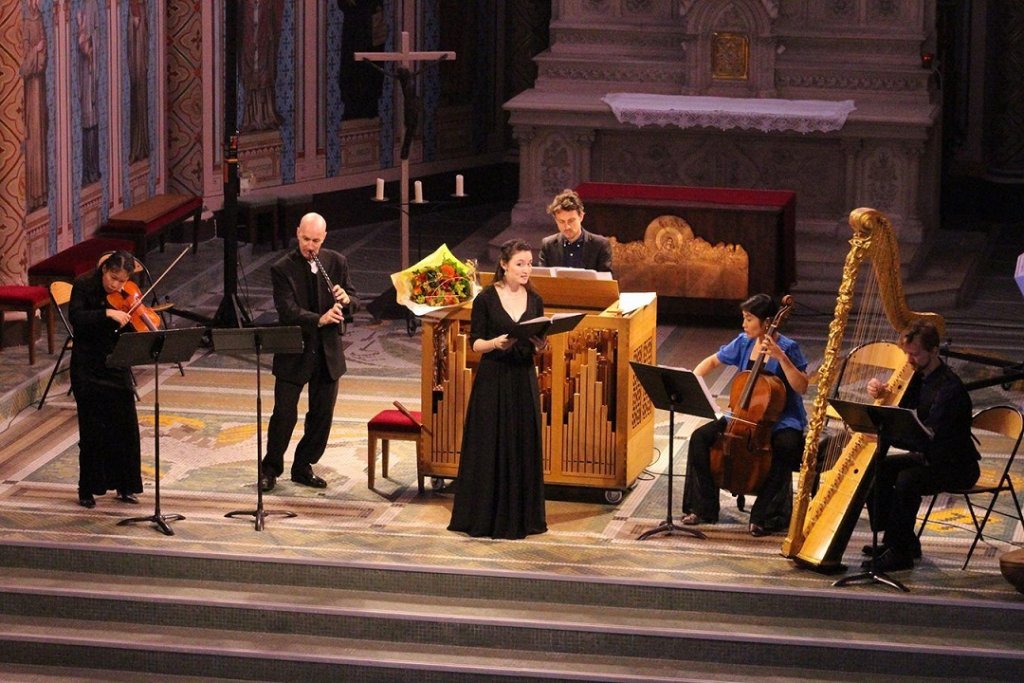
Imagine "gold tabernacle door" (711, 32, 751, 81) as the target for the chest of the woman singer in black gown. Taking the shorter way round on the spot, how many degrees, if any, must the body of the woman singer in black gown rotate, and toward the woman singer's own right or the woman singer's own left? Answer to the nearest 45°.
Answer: approximately 135° to the woman singer's own left

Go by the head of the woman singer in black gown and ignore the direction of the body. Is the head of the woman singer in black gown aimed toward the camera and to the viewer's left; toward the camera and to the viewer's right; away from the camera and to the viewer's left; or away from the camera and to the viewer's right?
toward the camera and to the viewer's right

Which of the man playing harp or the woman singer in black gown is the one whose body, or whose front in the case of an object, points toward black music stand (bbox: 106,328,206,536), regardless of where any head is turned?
the man playing harp

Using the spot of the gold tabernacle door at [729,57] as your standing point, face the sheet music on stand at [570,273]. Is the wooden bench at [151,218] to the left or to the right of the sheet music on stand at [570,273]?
right

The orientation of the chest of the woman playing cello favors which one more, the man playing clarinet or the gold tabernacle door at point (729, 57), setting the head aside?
the man playing clarinet

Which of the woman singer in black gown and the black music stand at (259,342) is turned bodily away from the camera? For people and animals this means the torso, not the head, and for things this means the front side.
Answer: the black music stand

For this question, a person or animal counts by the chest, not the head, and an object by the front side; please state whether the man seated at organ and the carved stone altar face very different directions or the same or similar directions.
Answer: same or similar directions

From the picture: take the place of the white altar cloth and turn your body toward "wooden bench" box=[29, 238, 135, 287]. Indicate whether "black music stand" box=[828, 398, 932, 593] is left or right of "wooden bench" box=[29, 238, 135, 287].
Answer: left

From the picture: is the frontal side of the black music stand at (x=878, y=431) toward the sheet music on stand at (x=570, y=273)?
no

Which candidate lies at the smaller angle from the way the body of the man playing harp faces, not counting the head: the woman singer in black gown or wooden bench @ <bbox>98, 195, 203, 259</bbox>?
the woman singer in black gown

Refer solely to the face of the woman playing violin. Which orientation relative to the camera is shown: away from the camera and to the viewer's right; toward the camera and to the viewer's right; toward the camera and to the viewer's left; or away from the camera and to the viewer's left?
toward the camera and to the viewer's right

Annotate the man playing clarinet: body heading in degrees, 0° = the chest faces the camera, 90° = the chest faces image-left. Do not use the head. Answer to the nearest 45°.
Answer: approximately 315°

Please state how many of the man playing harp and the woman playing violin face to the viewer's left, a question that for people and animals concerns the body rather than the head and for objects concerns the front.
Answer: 1

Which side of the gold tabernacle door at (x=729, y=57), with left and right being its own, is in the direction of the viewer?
front

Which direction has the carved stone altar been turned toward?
toward the camera

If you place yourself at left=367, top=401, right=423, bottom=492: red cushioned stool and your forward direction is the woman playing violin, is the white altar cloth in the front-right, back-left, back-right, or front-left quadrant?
back-right

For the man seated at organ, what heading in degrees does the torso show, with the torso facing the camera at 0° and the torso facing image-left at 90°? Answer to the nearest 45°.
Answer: approximately 0°

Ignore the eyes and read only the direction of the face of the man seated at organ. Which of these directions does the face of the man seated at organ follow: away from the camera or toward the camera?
toward the camera
